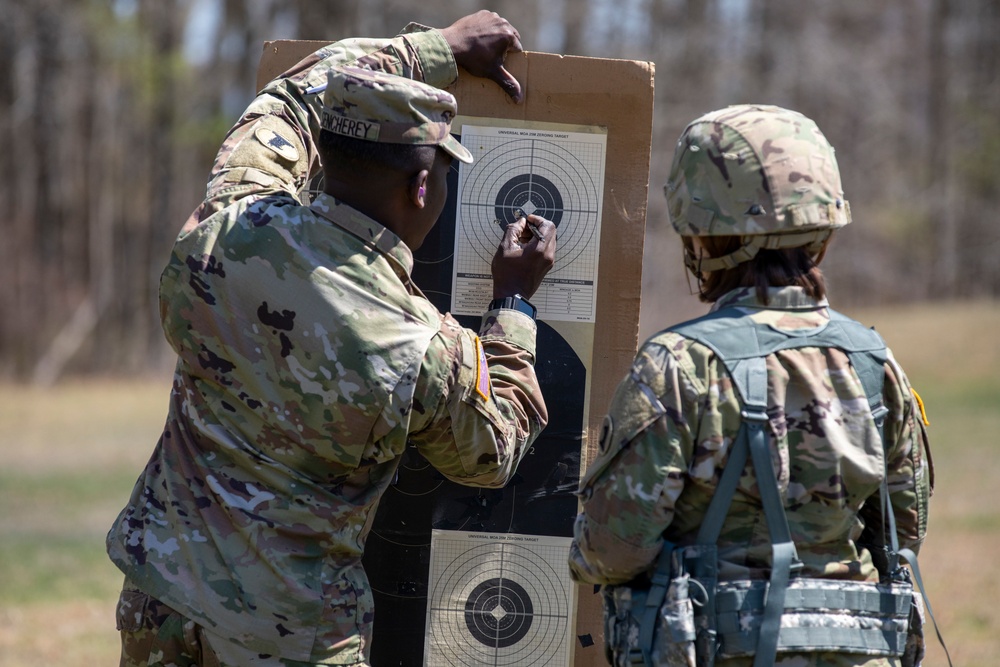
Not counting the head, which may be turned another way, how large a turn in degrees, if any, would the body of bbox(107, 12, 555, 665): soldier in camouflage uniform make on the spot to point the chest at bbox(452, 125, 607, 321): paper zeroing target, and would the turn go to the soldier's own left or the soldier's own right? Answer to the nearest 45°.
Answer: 0° — they already face it

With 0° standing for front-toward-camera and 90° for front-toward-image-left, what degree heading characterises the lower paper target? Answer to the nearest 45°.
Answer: approximately 0°

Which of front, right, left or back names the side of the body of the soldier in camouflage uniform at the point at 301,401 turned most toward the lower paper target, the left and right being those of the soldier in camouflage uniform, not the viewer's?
front

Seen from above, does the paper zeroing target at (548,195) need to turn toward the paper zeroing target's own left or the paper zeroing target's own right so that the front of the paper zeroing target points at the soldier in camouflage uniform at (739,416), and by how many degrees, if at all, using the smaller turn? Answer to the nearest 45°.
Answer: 0° — it already faces them

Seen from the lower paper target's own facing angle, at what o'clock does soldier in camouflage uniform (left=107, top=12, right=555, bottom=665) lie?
The soldier in camouflage uniform is roughly at 1 o'clock from the lower paper target.

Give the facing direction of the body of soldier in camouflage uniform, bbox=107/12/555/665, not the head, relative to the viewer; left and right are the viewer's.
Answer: facing away from the viewer and to the right of the viewer

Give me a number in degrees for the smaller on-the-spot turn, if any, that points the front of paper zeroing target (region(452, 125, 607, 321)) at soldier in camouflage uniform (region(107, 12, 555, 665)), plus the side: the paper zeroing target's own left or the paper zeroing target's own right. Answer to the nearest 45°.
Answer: approximately 45° to the paper zeroing target's own right

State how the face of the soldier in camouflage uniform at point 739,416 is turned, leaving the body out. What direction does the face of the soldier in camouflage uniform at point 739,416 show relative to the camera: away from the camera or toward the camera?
away from the camera

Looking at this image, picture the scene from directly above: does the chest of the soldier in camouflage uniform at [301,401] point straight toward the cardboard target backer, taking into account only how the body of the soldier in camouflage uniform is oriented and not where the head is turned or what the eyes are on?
yes

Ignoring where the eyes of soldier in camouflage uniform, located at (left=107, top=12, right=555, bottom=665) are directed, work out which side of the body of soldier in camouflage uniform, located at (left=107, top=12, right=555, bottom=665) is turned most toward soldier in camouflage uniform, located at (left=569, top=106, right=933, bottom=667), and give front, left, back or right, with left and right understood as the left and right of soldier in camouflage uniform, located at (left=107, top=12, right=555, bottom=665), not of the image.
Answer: right

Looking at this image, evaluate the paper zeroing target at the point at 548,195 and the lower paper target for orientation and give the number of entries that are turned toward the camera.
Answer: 2

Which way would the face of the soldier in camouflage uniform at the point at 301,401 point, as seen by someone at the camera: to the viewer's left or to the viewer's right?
to the viewer's right
